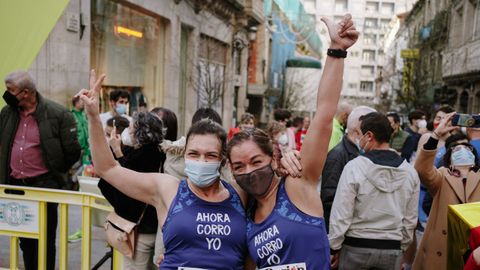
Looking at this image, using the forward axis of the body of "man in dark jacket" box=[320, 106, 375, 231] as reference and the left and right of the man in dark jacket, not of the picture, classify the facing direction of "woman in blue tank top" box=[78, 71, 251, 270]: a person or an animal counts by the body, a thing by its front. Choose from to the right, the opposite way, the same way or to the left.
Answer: to the right

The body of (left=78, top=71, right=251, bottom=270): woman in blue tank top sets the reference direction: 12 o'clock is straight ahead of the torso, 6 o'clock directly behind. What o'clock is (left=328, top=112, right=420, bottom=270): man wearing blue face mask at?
The man wearing blue face mask is roughly at 8 o'clock from the woman in blue tank top.

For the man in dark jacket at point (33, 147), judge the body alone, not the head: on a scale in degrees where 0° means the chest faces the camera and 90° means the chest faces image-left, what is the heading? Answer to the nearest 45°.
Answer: approximately 45°

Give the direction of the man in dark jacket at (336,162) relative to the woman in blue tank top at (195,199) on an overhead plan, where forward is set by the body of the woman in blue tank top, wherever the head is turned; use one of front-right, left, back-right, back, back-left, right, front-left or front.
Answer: back-left

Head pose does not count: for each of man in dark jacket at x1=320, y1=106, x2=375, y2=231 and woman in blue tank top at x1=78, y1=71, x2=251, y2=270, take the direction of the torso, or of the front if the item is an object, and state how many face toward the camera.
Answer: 1

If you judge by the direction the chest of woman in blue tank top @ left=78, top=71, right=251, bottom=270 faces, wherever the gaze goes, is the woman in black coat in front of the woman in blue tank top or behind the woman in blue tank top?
behind

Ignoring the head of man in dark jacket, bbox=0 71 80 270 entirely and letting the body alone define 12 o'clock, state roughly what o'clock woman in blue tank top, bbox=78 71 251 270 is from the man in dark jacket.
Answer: The woman in blue tank top is roughly at 10 o'clock from the man in dark jacket.

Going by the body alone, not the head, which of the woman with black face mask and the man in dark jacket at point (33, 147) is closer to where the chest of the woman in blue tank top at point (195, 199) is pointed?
the woman with black face mask
